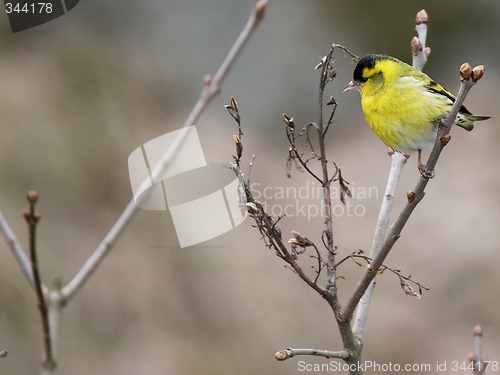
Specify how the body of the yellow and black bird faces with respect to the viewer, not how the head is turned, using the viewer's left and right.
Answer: facing to the left of the viewer
